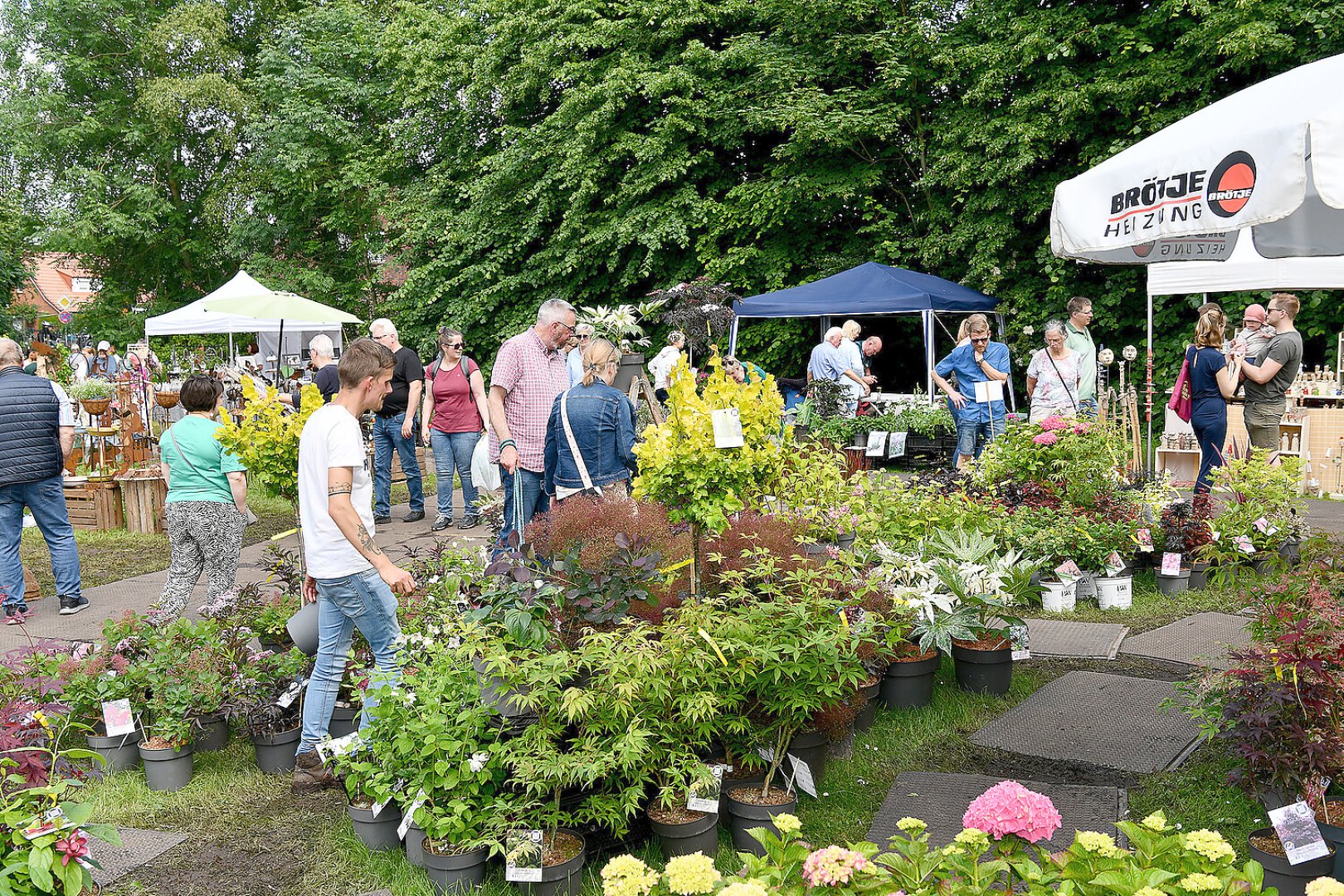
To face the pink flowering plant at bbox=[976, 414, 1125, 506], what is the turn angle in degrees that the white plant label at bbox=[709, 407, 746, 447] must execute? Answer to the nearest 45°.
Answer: approximately 135° to its left

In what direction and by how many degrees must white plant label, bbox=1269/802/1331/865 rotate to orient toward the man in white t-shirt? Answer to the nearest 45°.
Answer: approximately 90° to its right

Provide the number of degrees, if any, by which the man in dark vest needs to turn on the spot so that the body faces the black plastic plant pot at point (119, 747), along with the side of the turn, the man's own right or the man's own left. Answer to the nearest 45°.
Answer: approximately 180°

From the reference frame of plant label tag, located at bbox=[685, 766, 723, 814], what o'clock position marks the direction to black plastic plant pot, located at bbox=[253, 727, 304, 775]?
The black plastic plant pot is roughly at 4 o'clock from the plant label tag.

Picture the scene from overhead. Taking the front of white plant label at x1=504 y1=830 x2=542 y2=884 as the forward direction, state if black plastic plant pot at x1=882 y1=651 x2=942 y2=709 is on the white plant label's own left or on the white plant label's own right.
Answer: on the white plant label's own left
